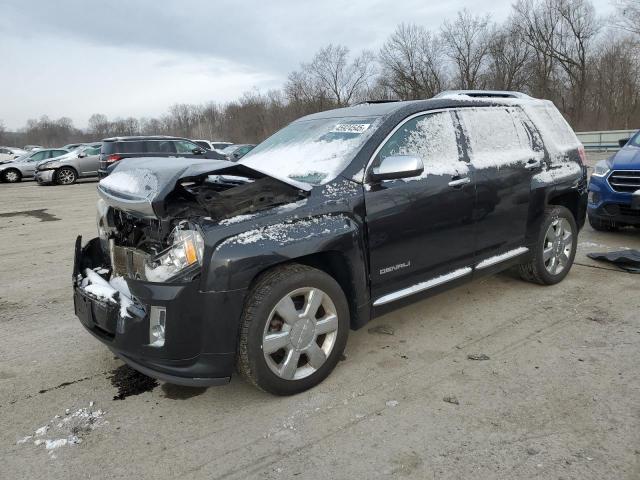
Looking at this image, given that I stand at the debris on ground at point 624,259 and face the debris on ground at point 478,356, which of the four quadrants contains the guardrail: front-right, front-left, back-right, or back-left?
back-right

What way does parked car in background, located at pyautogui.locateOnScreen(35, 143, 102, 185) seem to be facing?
to the viewer's left

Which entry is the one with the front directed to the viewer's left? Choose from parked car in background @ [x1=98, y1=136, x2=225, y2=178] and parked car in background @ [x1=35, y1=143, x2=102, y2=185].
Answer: parked car in background @ [x1=35, y1=143, x2=102, y2=185]

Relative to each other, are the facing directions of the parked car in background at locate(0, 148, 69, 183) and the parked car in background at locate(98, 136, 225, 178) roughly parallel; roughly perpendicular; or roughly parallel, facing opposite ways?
roughly parallel, facing opposite ways

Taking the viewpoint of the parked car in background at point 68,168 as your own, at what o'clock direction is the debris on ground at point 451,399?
The debris on ground is roughly at 9 o'clock from the parked car in background.

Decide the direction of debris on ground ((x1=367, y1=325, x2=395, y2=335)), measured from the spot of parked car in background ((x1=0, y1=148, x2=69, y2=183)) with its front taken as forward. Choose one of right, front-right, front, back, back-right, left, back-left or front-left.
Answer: left

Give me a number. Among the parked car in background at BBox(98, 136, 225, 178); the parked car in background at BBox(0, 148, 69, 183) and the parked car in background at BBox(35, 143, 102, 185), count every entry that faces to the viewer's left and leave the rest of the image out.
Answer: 2

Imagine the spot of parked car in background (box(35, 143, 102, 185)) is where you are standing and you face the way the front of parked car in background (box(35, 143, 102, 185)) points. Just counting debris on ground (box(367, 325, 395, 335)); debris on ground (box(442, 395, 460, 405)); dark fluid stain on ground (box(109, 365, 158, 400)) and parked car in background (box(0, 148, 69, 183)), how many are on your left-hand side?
3

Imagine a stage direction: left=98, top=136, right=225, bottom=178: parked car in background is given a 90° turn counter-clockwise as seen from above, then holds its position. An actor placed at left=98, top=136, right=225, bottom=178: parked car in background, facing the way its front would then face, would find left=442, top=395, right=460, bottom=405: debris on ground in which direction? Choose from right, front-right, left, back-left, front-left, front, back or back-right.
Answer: back

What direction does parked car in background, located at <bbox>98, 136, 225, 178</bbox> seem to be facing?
to the viewer's right

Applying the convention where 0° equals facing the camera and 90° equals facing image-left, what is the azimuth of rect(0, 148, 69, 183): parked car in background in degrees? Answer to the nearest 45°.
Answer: approximately 90°

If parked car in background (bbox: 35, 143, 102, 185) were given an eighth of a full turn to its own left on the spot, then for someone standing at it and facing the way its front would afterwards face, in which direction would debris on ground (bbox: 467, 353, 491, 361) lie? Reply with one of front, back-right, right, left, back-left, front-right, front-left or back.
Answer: front-left

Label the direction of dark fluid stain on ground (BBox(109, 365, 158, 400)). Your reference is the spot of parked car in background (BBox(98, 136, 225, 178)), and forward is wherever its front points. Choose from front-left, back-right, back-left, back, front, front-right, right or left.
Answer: right
